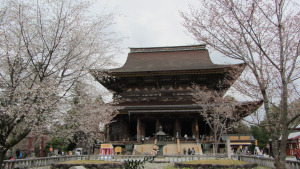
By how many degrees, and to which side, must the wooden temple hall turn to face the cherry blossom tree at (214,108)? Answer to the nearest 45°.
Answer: approximately 45° to its left

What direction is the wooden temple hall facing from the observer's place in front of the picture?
facing the viewer

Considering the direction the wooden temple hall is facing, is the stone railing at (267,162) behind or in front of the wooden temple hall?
in front
